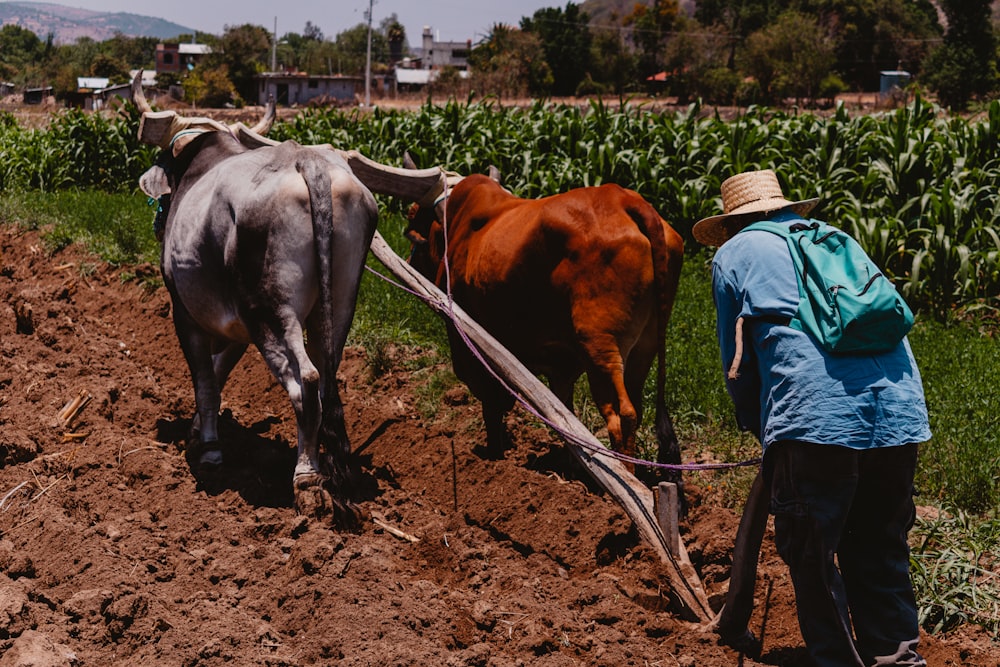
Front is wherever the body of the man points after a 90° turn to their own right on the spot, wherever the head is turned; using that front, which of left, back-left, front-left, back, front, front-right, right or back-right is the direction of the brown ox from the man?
left

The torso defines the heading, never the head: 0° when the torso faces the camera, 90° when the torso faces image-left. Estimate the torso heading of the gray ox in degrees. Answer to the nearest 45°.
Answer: approximately 135°

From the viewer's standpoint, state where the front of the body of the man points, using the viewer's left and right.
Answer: facing away from the viewer and to the left of the viewer

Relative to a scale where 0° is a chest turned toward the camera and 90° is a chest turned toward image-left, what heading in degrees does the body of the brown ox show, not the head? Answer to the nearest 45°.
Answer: approximately 135°

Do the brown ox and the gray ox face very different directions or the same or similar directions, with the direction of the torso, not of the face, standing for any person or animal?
same or similar directions

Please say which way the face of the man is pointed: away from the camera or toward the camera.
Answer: away from the camera

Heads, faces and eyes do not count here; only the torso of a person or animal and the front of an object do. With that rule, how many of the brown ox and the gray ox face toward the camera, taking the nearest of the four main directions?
0

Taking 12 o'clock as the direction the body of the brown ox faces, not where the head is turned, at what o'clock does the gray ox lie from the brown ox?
The gray ox is roughly at 10 o'clock from the brown ox.

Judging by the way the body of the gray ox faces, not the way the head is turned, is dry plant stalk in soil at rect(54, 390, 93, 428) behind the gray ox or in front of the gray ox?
in front

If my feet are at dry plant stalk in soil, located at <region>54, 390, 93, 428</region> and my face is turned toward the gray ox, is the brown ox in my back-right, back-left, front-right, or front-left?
front-left

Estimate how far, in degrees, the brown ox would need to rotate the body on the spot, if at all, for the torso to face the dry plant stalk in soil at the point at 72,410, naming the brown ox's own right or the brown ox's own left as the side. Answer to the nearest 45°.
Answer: approximately 45° to the brown ox's own left

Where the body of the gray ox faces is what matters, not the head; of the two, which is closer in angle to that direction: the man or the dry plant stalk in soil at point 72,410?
the dry plant stalk in soil
